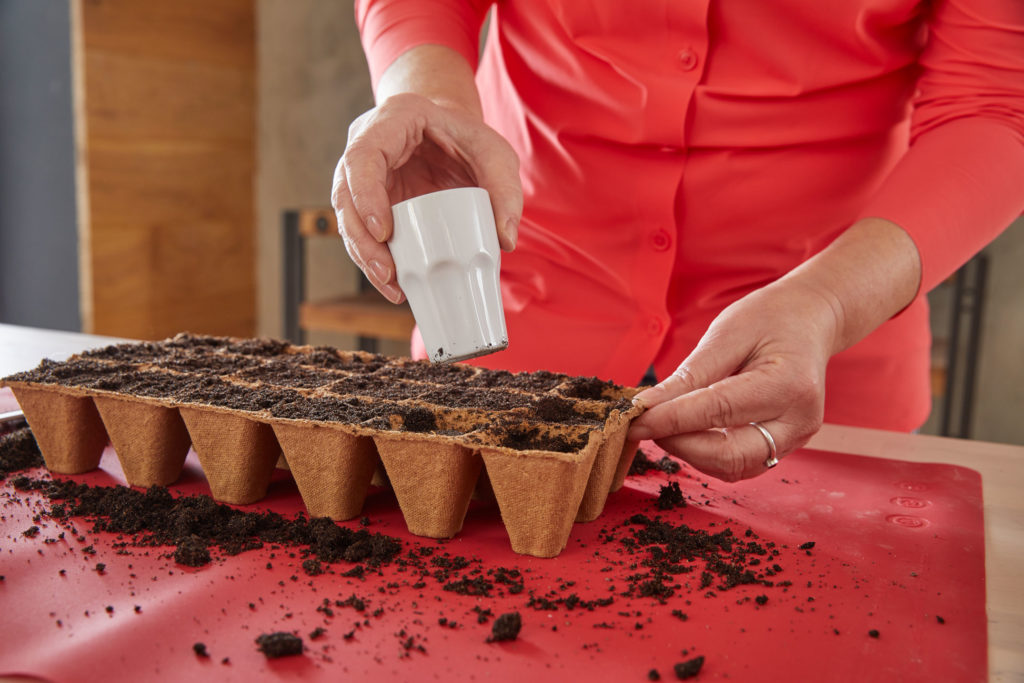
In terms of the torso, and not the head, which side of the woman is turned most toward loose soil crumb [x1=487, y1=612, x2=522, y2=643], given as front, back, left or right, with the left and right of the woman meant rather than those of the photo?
front

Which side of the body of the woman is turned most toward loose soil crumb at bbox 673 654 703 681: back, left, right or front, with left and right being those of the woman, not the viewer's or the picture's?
front

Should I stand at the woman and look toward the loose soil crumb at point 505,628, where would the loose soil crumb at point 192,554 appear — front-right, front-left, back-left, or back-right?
front-right

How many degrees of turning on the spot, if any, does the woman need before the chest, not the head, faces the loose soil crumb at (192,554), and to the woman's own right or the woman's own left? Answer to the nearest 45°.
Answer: approximately 45° to the woman's own right

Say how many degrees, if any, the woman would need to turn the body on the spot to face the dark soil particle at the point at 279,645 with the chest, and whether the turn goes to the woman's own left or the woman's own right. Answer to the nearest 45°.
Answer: approximately 45° to the woman's own right

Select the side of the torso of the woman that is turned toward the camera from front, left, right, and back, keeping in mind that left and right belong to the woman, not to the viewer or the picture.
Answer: front
